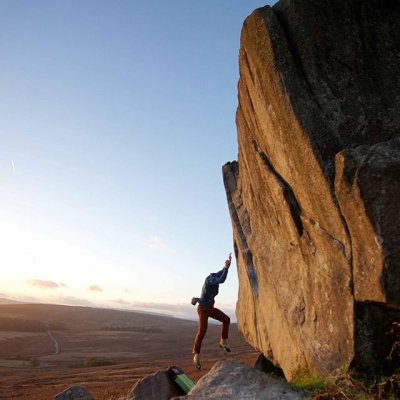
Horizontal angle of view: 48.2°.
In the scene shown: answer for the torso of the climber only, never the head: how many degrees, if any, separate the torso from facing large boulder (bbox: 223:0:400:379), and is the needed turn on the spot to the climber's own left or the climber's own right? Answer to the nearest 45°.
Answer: approximately 45° to the climber's own right

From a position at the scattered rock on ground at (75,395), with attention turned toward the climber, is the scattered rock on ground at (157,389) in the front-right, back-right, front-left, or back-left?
front-right

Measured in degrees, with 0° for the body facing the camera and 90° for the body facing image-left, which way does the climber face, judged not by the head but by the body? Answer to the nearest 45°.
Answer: approximately 270°

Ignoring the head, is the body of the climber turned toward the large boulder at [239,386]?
no

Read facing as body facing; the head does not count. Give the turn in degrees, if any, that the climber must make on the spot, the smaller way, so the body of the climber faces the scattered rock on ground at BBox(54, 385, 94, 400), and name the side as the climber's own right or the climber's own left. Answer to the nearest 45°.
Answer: approximately 180°
